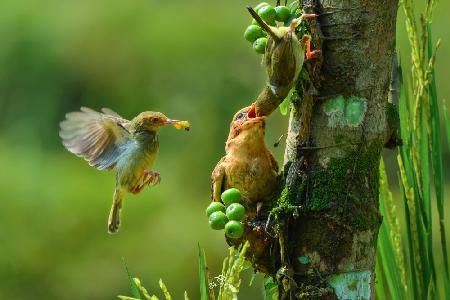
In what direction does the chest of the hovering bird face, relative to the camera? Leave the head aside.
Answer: to the viewer's right
